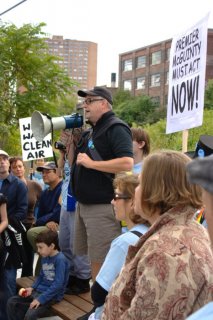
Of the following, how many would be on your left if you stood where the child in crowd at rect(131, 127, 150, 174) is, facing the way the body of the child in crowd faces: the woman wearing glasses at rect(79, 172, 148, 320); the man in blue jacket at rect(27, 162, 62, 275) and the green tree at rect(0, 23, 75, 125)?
1

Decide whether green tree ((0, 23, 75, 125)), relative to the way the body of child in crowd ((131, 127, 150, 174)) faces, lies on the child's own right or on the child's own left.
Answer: on the child's own right

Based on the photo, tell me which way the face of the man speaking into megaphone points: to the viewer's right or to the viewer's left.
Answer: to the viewer's left

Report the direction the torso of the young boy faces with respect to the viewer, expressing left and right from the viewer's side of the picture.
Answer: facing the viewer and to the left of the viewer

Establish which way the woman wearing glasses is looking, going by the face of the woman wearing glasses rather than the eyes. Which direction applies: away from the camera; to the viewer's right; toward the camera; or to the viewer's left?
to the viewer's left
